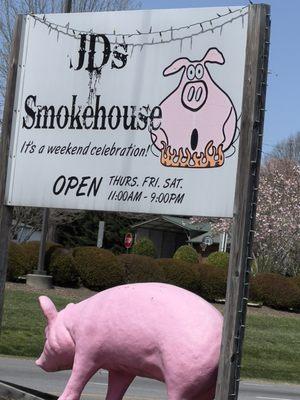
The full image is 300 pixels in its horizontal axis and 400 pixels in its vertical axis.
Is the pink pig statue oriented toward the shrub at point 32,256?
no

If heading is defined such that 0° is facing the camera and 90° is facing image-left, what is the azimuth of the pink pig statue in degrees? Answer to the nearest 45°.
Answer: approximately 90°

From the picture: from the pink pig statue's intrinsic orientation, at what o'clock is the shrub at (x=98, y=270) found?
The shrub is roughly at 3 o'clock from the pink pig statue.

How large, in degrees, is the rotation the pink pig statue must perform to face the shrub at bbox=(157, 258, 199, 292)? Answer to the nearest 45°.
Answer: approximately 90° to its right

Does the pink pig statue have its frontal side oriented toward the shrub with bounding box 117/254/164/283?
no

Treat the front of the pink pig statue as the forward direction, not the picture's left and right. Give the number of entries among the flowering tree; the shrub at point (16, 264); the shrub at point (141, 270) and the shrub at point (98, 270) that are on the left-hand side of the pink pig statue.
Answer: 0

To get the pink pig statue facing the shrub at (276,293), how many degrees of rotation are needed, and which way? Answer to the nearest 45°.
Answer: approximately 90° to its right

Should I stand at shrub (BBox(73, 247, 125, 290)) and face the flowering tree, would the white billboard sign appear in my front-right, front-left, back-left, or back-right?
back-right

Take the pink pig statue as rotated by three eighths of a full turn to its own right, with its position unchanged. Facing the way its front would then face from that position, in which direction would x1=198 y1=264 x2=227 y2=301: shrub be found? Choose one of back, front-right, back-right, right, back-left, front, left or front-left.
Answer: front-left

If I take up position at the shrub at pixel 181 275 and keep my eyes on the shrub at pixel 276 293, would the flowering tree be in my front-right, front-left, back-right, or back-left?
front-left

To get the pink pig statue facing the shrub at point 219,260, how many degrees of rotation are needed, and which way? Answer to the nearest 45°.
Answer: approximately 90° to its right

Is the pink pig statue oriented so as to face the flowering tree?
no

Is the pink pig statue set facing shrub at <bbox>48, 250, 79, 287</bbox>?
no

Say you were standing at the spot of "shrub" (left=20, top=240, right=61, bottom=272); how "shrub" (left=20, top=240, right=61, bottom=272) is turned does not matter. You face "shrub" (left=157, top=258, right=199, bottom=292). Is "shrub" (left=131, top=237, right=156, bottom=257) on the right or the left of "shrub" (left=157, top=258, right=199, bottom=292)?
left
